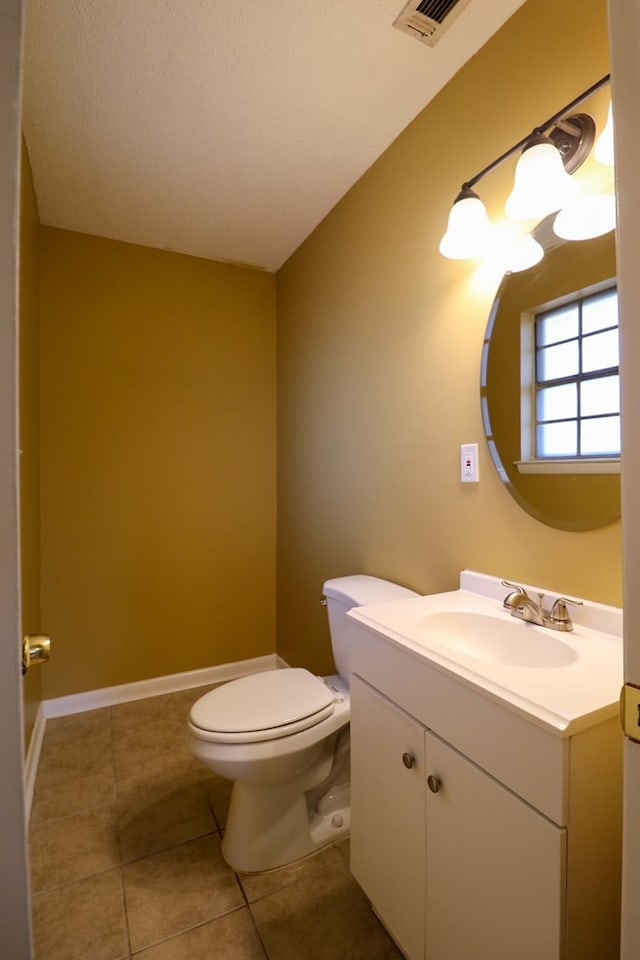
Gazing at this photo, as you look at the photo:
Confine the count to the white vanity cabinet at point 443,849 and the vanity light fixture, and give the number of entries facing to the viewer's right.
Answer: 0

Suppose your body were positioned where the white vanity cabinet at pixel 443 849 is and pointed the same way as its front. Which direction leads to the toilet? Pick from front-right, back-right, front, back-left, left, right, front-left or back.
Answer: right

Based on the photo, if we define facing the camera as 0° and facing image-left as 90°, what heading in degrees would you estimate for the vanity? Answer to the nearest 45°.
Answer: approximately 45°

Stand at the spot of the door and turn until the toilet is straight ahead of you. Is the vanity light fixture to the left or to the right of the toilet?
right
